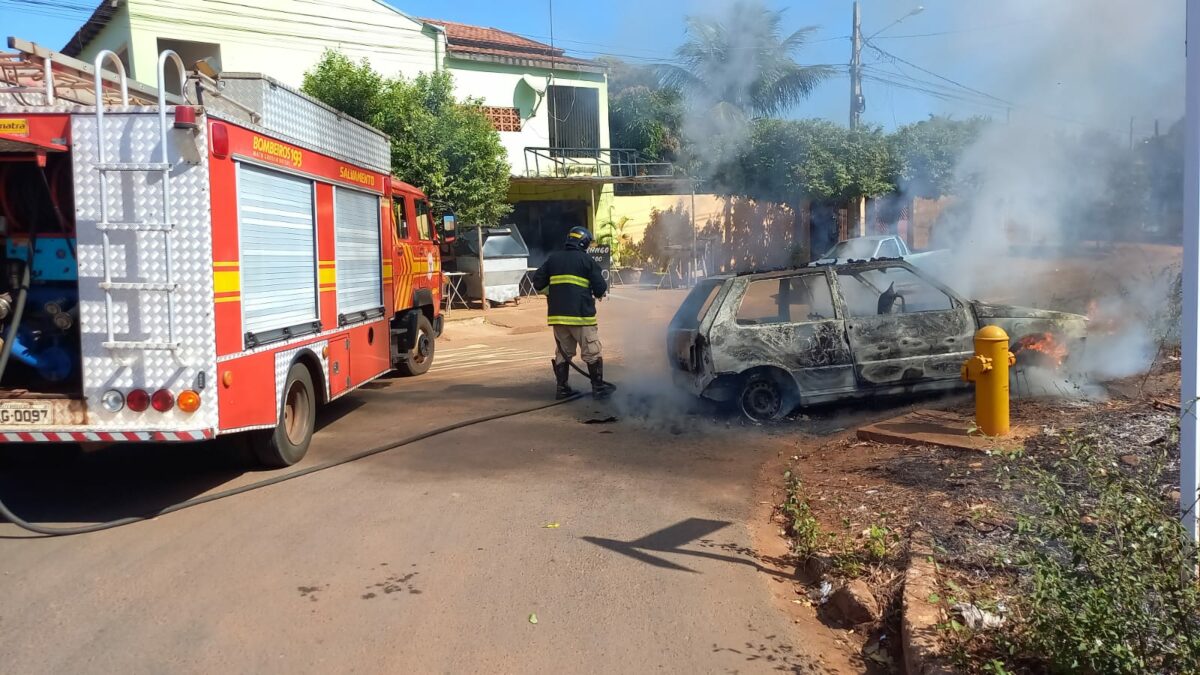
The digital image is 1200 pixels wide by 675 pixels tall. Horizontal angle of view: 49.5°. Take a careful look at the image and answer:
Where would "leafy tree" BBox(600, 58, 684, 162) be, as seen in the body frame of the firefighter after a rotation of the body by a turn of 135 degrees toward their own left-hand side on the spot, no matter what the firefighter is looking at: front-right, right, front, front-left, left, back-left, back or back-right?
right

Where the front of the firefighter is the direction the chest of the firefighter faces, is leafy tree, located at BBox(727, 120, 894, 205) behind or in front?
in front

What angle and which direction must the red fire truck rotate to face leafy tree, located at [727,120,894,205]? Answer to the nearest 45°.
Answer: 0° — it already faces it

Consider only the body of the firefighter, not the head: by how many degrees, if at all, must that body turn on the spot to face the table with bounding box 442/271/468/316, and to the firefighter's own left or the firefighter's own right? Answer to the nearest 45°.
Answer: approximately 45° to the firefighter's own left

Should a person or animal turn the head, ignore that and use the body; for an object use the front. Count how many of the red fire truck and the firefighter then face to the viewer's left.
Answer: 0

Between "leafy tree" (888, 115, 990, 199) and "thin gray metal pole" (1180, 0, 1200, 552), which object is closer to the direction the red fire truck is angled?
the leafy tree

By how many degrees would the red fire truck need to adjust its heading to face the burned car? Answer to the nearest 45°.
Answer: approximately 45° to its right

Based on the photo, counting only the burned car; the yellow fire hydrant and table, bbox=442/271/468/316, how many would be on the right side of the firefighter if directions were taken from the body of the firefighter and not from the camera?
2

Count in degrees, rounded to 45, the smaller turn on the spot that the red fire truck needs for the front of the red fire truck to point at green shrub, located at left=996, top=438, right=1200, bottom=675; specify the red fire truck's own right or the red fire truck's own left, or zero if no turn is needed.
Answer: approximately 90° to the red fire truck's own right

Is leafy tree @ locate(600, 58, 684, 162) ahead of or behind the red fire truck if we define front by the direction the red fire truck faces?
ahead

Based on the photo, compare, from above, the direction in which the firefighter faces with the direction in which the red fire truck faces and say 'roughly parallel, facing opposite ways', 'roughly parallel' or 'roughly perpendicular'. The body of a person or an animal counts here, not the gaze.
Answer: roughly parallel

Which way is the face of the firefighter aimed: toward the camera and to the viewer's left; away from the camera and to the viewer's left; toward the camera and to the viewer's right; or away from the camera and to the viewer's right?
away from the camera and to the viewer's right

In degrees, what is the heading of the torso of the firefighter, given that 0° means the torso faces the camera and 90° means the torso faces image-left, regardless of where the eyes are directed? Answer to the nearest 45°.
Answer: approximately 225°
